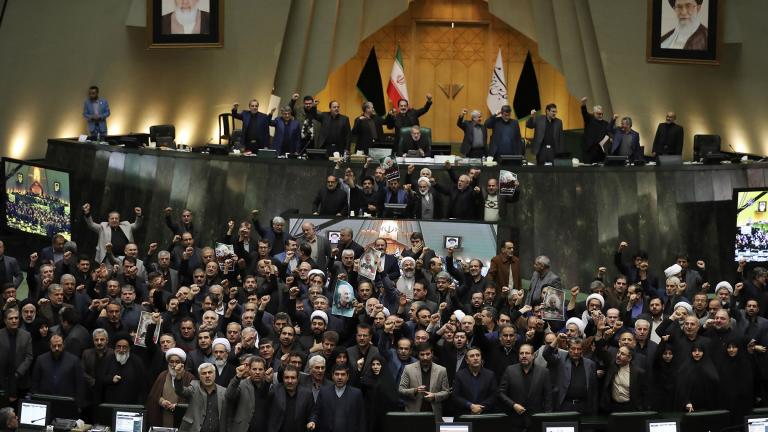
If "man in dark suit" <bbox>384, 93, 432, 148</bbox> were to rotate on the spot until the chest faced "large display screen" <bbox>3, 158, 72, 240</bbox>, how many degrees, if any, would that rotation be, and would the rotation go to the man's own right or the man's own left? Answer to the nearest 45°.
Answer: approximately 90° to the man's own right

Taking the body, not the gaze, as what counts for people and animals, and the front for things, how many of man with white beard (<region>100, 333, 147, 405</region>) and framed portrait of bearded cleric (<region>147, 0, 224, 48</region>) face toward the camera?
2

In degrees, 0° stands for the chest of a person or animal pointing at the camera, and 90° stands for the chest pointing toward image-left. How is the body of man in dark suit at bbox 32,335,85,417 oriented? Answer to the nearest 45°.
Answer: approximately 0°

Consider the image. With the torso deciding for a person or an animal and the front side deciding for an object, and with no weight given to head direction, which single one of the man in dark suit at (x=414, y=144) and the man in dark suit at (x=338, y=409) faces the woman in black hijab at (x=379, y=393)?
the man in dark suit at (x=414, y=144)

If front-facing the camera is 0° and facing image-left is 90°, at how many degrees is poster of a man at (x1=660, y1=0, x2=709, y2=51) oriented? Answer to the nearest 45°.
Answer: approximately 0°

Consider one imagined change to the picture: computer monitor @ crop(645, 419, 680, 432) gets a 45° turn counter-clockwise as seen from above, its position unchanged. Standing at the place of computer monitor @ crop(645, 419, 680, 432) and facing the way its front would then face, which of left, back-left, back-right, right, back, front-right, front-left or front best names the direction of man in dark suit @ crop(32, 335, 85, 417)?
back-right

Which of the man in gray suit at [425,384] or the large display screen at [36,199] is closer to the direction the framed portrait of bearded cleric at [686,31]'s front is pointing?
the man in gray suit

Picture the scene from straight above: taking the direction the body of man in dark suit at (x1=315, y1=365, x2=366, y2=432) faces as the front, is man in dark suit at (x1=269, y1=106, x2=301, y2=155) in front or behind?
behind

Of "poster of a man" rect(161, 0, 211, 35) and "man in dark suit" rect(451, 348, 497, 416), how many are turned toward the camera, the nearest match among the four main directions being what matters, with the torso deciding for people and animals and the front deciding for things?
2
